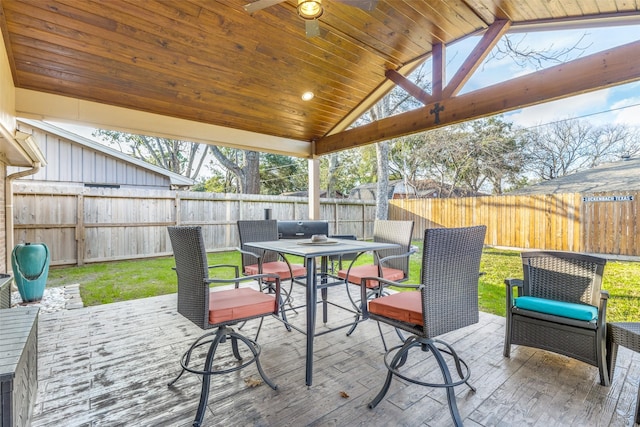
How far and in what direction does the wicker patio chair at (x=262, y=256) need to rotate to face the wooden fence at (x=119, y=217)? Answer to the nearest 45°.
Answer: approximately 180°

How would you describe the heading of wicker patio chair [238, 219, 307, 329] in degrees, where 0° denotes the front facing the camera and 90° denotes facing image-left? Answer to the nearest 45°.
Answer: approximately 315°

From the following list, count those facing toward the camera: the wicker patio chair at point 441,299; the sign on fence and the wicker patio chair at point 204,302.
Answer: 1

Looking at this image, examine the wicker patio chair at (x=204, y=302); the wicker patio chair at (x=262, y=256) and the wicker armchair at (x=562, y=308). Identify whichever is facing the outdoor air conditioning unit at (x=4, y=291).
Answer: the wicker armchair

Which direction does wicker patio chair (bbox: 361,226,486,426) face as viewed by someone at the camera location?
facing away from the viewer and to the left of the viewer

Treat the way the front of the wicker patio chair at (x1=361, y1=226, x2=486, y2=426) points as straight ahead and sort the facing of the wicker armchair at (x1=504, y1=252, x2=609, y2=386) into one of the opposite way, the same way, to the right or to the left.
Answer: to the left

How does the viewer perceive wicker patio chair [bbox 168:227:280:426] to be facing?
facing away from the viewer and to the right of the viewer

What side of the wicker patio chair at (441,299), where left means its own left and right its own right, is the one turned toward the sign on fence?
right

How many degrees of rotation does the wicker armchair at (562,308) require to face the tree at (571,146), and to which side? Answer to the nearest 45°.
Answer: approximately 135° to its right

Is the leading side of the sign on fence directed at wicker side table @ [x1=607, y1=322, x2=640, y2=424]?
yes

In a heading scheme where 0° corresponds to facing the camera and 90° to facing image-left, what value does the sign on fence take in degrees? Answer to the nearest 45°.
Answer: approximately 0°

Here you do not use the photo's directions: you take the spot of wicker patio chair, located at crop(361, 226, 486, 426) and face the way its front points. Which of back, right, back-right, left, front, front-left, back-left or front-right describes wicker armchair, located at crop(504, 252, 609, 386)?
right

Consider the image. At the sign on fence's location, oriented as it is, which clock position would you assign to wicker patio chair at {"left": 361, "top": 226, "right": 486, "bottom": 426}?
The wicker patio chair is roughly at 12 o'clock from the sign on fence.

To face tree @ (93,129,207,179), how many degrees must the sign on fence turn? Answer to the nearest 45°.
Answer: approximately 90° to its right
